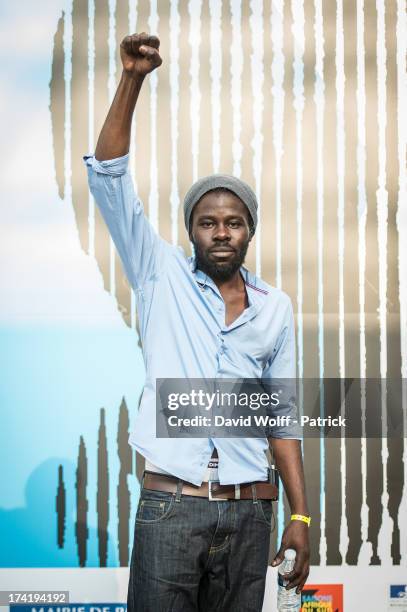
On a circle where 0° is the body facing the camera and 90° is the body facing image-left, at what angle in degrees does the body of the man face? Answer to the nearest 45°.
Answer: approximately 0°
